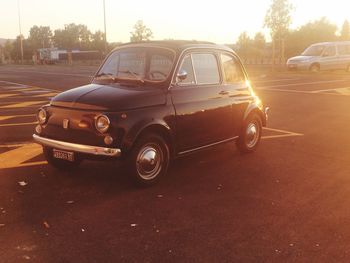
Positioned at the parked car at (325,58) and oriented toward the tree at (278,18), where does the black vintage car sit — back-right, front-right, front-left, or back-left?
back-left

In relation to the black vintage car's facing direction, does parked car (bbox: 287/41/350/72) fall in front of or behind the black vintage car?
behind

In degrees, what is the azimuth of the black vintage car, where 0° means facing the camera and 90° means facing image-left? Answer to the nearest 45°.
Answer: approximately 45°

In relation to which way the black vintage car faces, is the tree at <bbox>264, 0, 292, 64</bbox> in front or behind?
behind
